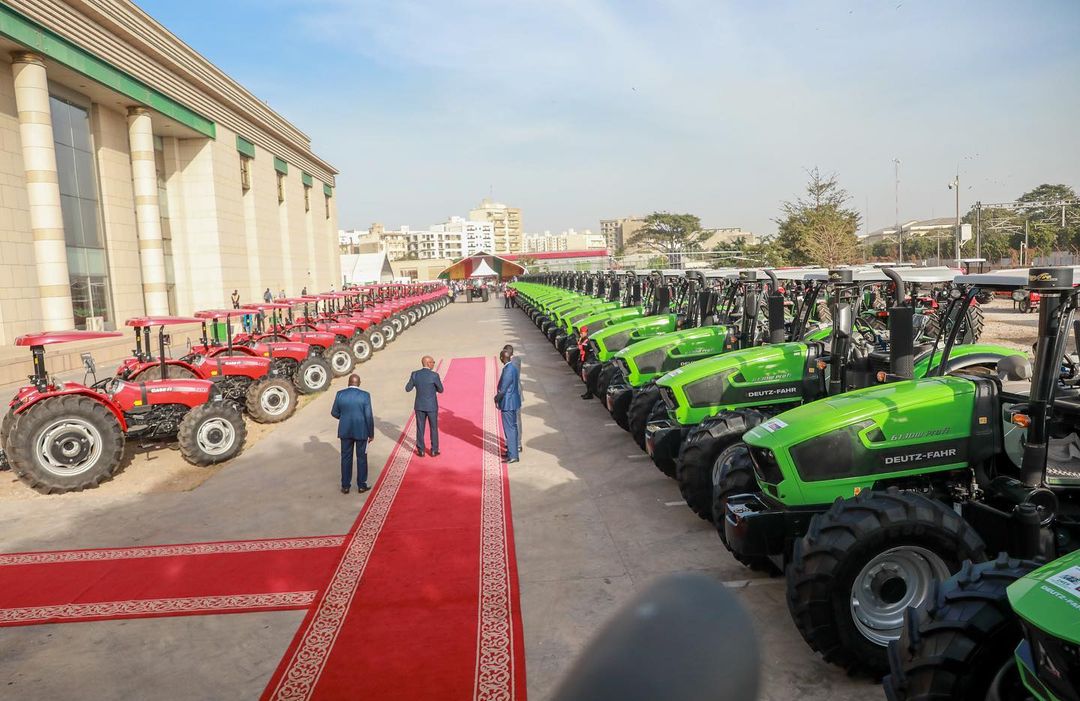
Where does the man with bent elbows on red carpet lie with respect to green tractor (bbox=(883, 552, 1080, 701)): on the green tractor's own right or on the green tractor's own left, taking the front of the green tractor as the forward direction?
on the green tractor's own right

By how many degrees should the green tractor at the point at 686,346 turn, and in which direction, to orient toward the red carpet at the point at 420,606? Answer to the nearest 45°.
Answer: approximately 45° to its left

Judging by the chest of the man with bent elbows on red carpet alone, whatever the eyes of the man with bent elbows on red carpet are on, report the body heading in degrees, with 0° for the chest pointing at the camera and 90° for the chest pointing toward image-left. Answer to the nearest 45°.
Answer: approximately 180°

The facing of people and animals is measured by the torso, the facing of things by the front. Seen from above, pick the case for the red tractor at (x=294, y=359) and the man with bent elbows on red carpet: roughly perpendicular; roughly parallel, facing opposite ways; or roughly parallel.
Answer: roughly perpendicular

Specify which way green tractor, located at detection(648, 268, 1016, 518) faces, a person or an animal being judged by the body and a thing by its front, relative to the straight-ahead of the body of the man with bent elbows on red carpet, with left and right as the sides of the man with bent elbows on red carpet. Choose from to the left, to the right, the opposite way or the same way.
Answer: to the left

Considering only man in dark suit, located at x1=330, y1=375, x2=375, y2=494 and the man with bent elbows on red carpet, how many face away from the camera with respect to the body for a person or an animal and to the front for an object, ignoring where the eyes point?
2

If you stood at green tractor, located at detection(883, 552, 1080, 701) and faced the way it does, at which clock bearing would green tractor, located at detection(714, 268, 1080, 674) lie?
green tractor, located at detection(714, 268, 1080, 674) is roughly at 4 o'clock from green tractor, located at detection(883, 552, 1080, 701).

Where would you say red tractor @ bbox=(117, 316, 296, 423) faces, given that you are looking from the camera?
facing to the right of the viewer

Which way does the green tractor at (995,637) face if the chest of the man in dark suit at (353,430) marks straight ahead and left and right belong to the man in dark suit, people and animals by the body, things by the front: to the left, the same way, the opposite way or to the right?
to the left

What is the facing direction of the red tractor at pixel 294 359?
to the viewer's right
